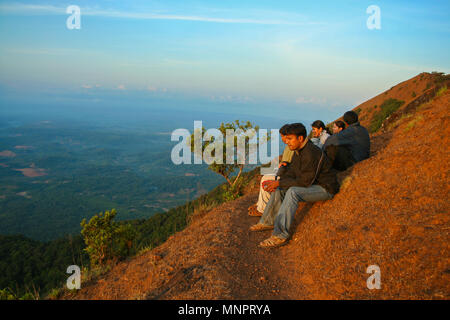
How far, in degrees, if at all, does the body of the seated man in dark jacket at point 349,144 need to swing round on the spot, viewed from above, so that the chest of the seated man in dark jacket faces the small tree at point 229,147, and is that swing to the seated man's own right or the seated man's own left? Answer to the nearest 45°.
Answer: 0° — they already face it

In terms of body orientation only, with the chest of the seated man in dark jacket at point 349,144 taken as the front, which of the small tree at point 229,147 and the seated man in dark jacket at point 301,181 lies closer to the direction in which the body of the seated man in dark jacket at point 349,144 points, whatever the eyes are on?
the small tree

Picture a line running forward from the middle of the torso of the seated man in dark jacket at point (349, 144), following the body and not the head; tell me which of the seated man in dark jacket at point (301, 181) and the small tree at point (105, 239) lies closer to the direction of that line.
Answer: the small tree

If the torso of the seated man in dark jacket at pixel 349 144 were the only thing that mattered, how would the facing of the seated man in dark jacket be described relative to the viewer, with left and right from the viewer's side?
facing away from the viewer and to the left of the viewer
